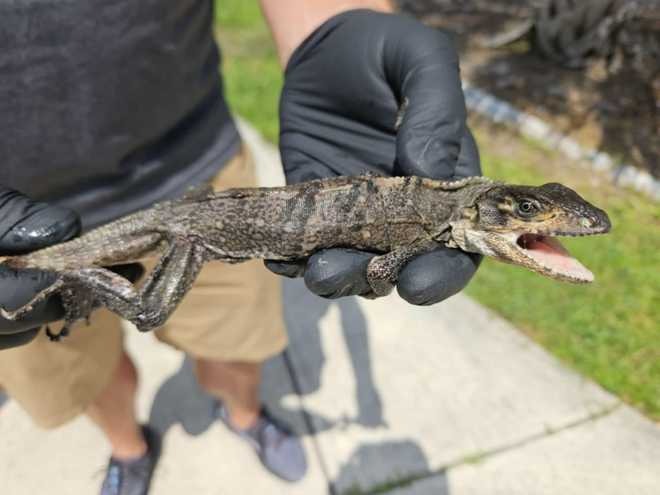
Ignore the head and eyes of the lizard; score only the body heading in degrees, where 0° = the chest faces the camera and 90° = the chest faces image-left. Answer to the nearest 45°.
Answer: approximately 270°
